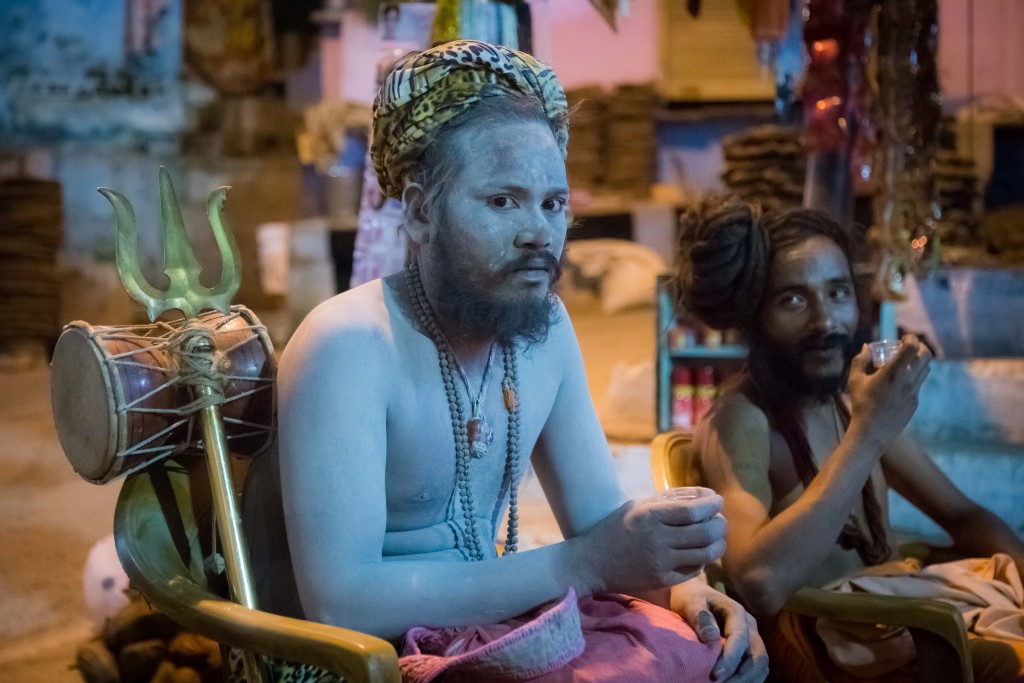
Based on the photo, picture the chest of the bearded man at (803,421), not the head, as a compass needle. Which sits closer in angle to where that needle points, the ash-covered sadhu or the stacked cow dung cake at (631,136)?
the ash-covered sadhu

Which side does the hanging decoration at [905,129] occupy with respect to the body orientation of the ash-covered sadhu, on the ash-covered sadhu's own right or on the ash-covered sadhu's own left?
on the ash-covered sadhu's own left

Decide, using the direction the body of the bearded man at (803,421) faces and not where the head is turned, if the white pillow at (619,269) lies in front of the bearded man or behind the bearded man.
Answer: behind

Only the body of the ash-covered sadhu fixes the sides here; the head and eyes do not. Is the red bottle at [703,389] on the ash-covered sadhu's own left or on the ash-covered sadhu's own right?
on the ash-covered sadhu's own left

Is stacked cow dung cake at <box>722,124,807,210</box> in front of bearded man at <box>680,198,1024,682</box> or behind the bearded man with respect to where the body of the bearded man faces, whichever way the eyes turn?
behind

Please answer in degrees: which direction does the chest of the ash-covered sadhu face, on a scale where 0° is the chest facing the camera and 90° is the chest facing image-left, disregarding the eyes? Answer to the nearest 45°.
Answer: approximately 315°
